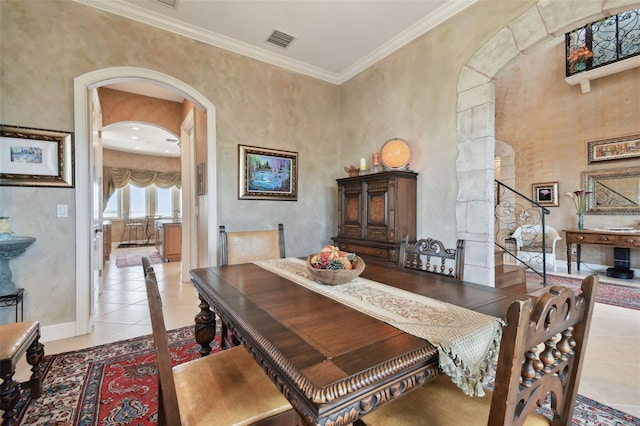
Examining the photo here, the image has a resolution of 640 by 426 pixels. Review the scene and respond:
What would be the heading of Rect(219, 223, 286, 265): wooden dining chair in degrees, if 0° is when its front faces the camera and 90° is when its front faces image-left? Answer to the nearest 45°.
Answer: approximately 315°

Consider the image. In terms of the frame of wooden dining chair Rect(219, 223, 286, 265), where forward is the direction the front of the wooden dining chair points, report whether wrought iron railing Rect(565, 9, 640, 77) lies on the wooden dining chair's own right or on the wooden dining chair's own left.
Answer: on the wooden dining chair's own left

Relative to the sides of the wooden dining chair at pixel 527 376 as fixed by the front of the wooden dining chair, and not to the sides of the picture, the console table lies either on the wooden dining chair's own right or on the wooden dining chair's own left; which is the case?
on the wooden dining chair's own right

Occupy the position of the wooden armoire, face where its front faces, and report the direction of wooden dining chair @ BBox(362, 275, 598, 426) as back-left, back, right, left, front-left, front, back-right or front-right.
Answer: front-left

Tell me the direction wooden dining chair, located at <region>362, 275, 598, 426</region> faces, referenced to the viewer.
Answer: facing away from the viewer and to the left of the viewer

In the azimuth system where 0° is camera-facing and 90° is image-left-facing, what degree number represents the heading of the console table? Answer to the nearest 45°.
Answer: approximately 45°

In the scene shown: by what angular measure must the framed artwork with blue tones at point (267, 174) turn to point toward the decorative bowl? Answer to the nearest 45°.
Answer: approximately 45° to its right

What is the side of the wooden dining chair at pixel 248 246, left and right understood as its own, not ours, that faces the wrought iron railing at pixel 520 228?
left

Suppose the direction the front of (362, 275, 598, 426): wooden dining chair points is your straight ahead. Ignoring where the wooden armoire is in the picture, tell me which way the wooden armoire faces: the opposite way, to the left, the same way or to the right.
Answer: to the left

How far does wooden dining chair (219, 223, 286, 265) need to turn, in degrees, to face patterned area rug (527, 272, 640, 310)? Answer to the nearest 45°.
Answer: approximately 45° to its left

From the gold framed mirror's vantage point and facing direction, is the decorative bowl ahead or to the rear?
ahead
